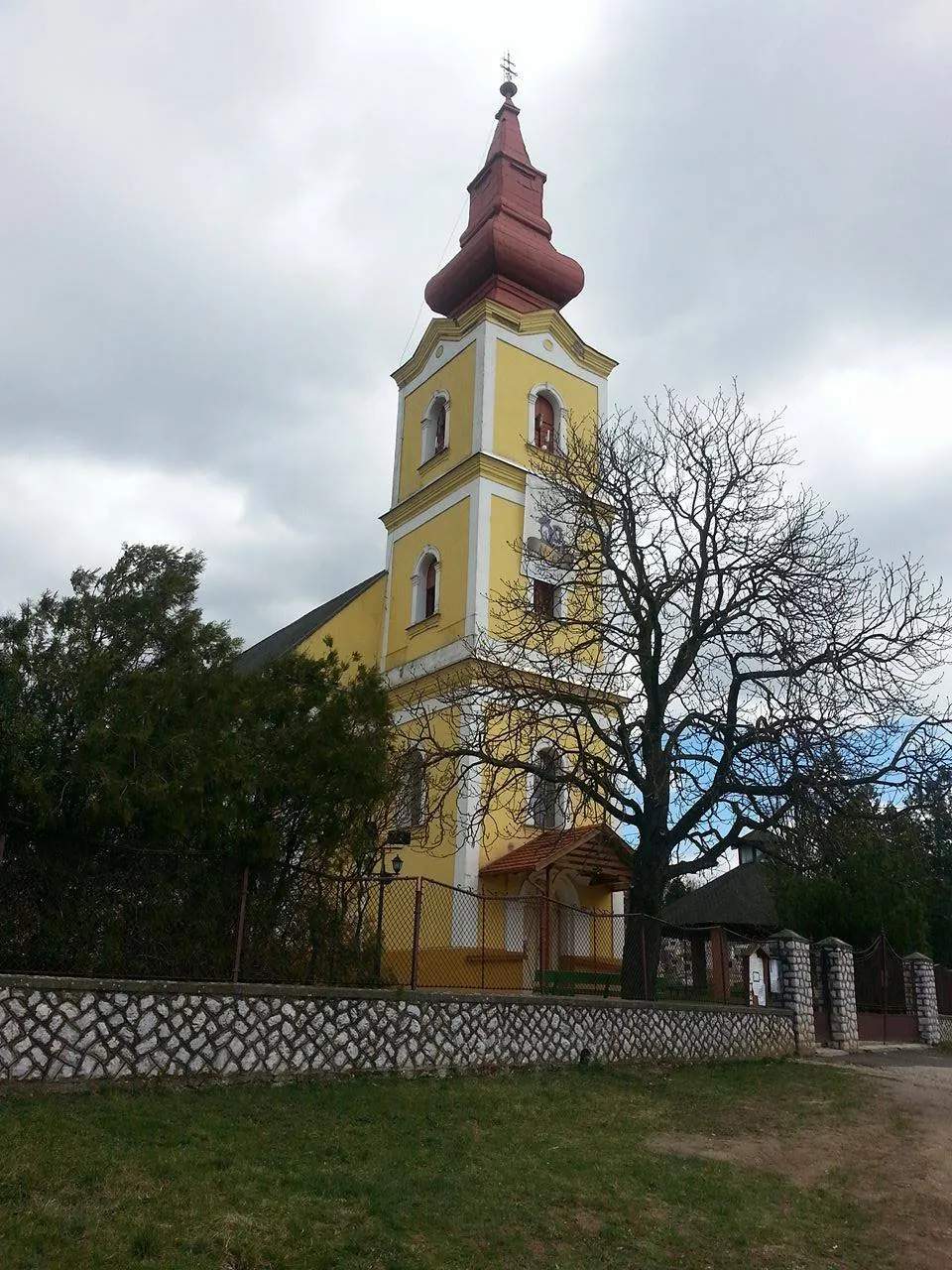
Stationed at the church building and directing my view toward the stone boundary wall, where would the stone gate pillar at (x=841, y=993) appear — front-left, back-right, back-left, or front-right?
front-left

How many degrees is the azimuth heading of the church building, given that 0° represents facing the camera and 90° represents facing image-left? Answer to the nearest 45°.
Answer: approximately 315°

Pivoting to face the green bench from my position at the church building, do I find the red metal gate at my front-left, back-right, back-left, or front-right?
front-left
